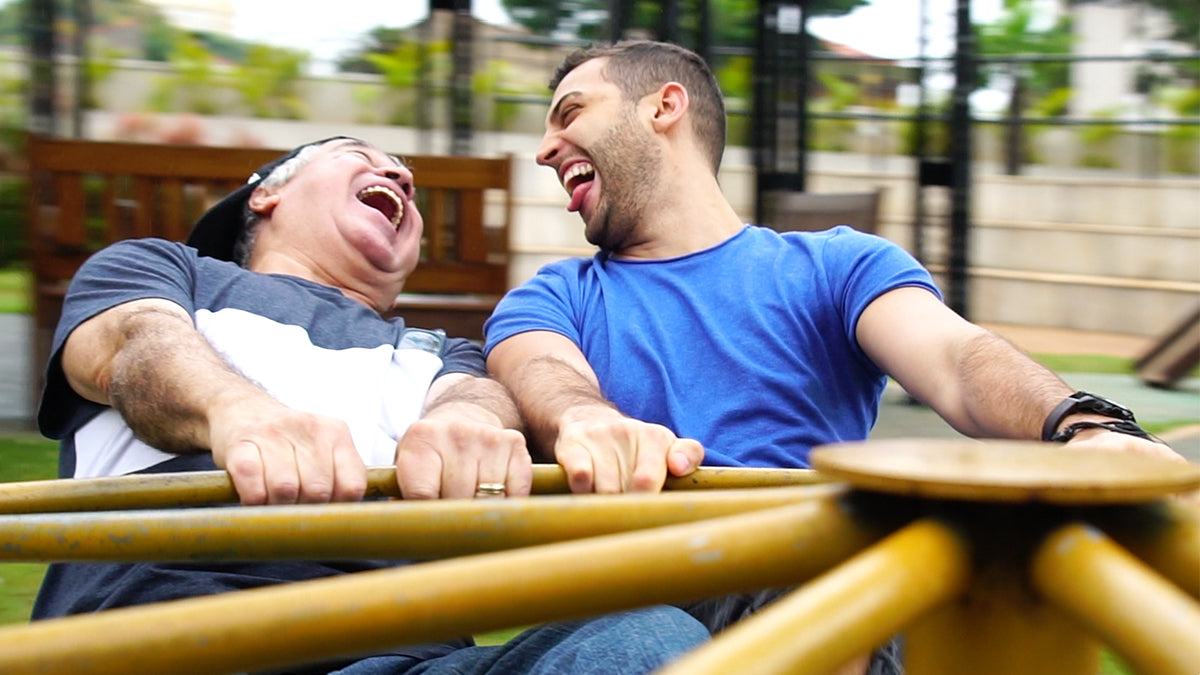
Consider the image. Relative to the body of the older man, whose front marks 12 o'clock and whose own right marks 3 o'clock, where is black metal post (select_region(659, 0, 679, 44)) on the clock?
The black metal post is roughly at 8 o'clock from the older man.

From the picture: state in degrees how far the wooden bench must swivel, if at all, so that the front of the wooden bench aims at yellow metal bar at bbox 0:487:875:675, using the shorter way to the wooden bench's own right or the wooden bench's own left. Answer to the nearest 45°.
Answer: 0° — it already faces it

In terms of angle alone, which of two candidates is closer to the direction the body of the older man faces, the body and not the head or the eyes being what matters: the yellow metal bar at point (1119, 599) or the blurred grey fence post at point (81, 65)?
the yellow metal bar

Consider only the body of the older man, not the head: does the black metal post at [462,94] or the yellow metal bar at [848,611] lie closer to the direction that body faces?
the yellow metal bar

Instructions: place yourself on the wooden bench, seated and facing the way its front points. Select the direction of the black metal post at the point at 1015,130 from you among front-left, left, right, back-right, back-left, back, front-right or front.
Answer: back-left

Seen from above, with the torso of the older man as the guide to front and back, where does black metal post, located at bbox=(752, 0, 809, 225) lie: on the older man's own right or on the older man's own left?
on the older man's own left

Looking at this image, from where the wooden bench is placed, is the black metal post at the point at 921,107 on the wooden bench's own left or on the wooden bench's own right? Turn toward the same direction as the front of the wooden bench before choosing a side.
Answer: on the wooden bench's own left

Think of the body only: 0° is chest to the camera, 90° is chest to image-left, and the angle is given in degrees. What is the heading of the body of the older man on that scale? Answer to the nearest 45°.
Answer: approximately 315°

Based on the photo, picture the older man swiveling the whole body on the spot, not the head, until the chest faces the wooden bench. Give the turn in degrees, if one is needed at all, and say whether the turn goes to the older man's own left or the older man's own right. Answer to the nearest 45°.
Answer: approximately 135° to the older man's own left
